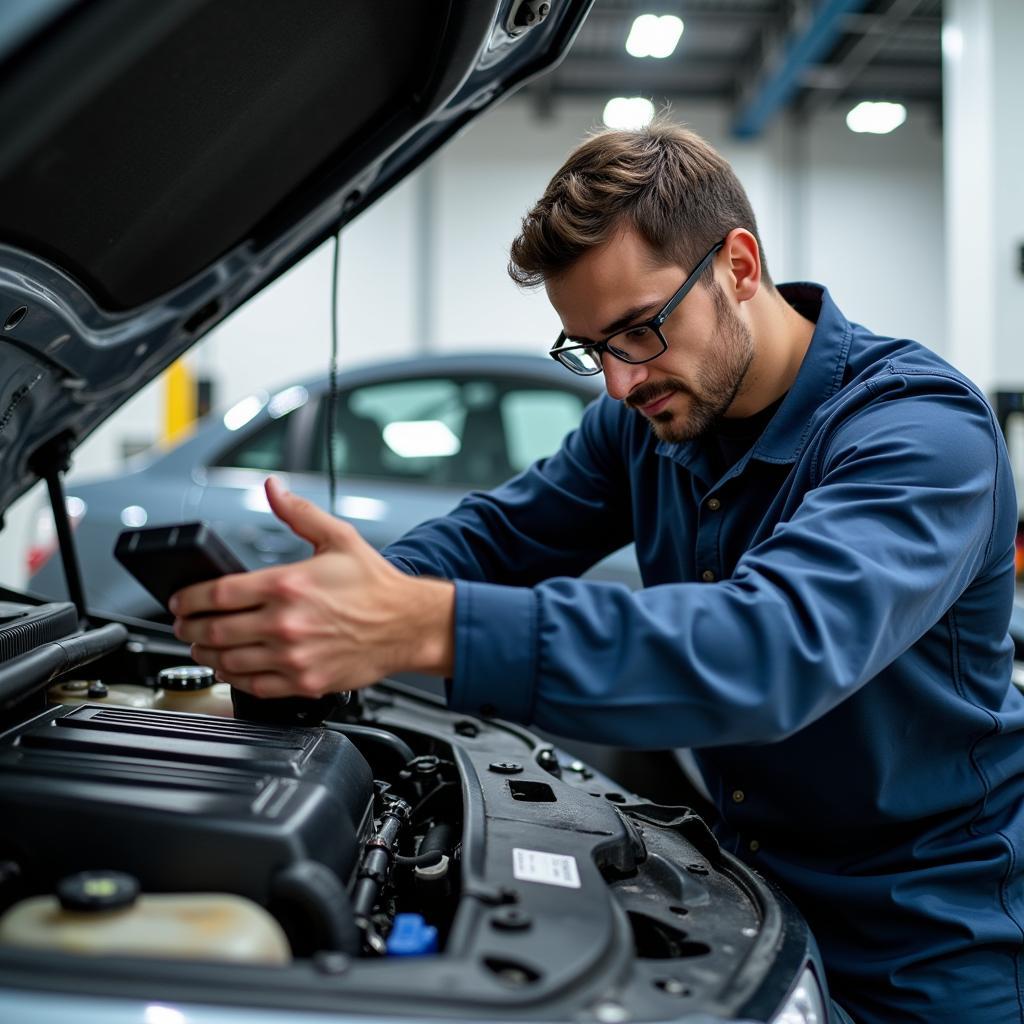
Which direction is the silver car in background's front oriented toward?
to the viewer's right

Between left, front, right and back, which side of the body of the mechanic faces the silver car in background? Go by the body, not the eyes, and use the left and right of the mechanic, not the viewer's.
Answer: right

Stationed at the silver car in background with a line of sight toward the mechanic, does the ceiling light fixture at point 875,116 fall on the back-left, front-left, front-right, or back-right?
back-left

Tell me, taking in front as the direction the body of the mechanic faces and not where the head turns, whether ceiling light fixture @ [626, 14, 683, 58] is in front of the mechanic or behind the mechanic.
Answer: behind

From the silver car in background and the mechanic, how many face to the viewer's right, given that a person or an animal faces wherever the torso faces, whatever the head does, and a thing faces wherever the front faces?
1

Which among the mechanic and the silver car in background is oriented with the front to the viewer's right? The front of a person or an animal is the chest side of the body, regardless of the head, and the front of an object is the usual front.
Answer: the silver car in background

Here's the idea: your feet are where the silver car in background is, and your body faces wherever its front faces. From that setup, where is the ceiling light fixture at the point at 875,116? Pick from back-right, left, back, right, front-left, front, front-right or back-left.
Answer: front-left

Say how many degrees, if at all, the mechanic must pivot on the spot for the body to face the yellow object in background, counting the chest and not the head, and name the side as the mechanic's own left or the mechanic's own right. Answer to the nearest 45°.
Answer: approximately 90° to the mechanic's own right

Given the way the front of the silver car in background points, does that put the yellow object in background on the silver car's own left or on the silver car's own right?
on the silver car's own left

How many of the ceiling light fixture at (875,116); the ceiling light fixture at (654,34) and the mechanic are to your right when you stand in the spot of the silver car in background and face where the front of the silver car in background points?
1

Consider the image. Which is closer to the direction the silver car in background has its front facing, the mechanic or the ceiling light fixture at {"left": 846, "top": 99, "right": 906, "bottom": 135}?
the ceiling light fixture

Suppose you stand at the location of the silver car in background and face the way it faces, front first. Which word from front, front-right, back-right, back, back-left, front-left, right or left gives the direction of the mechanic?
right
